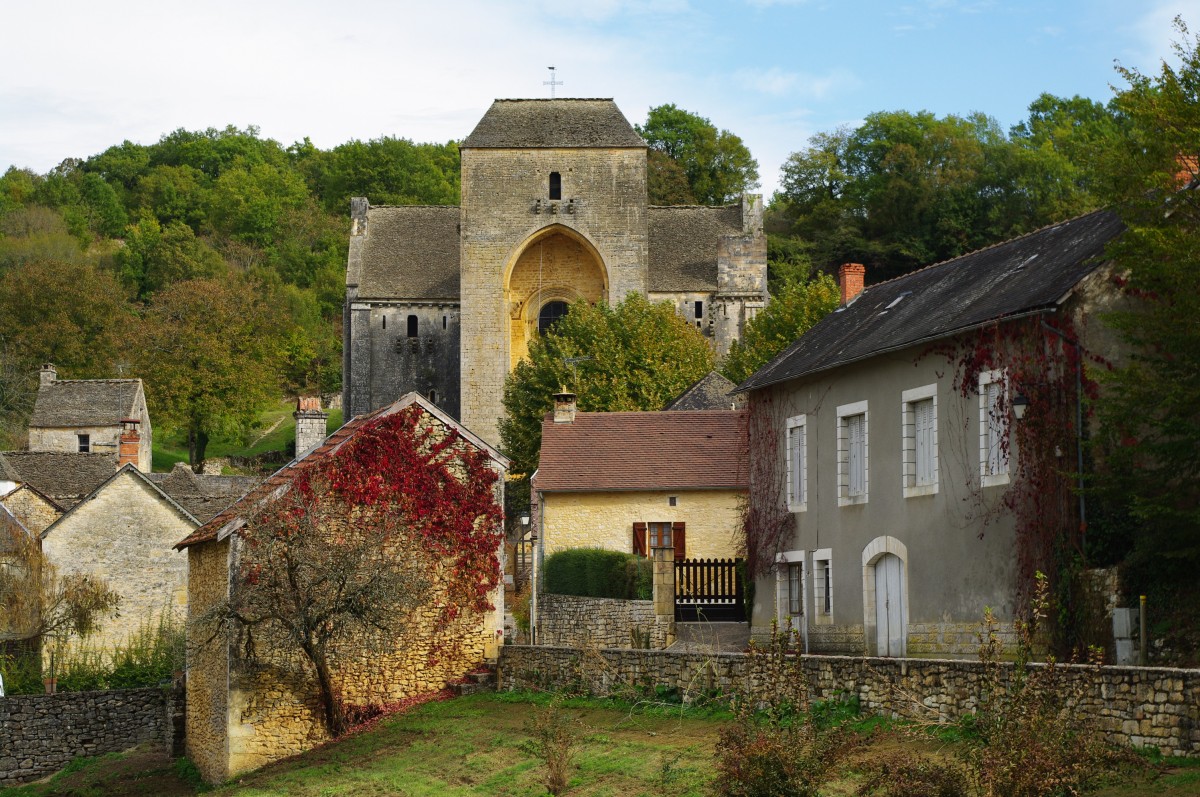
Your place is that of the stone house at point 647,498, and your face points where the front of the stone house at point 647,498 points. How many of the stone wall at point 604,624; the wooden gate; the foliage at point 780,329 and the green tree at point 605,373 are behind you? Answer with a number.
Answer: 2

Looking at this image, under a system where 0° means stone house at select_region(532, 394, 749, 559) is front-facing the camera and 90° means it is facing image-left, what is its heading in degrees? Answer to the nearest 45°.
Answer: approximately 0°

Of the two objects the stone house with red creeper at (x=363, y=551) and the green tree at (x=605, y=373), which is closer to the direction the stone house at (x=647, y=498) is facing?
the stone house with red creeper

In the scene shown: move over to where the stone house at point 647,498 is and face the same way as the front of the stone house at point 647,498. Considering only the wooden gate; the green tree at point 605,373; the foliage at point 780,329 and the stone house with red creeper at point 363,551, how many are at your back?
2

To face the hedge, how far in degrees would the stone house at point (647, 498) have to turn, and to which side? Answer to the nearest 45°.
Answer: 0° — it already faces it

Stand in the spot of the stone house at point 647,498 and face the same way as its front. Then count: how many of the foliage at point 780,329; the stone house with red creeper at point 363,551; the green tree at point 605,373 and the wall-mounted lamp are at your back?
2

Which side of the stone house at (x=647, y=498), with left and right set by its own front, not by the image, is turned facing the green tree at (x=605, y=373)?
back

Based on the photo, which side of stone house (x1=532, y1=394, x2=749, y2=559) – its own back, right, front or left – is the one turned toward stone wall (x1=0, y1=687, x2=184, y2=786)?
front

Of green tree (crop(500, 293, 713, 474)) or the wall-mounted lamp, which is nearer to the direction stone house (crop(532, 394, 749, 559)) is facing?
the wall-mounted lamp

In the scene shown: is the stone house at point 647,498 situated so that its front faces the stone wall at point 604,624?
yes

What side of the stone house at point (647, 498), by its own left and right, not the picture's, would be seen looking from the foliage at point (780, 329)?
back

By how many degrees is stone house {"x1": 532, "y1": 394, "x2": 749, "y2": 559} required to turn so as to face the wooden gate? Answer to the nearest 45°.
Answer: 0° — it already faces it
